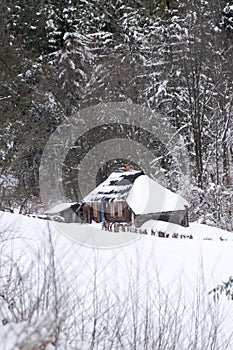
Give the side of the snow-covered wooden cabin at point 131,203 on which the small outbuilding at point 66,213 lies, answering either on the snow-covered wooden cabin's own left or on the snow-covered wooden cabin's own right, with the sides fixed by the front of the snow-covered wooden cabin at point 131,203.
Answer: on the snow-covered wooden cabin's own right

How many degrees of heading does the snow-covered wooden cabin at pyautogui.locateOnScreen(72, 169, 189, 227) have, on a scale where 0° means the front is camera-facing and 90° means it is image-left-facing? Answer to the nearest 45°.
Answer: approximately 45°
